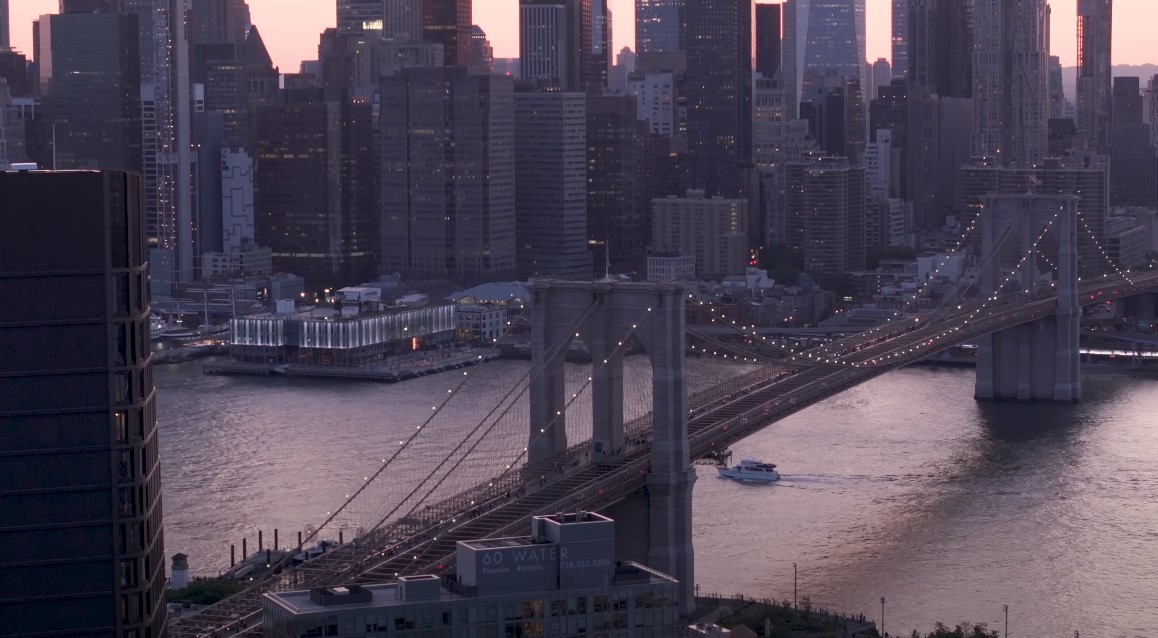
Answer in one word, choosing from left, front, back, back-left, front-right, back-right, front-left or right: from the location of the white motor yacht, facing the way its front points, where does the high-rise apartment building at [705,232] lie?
right

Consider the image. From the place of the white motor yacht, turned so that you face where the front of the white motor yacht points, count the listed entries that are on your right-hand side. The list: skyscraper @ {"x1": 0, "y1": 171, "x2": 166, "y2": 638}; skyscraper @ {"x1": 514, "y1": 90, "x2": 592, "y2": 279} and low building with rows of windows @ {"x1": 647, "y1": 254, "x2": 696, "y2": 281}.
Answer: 2

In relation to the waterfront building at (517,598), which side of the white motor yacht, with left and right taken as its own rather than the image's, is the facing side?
left

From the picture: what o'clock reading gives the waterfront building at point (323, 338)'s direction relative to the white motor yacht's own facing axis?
The waterfront building is roughly at 2 o'clock from the white motor yacht.

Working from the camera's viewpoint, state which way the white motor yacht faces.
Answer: facing to the left of the viewer

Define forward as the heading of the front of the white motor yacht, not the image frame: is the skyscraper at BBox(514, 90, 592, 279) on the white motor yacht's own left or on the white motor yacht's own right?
on the white motor yacht's own right

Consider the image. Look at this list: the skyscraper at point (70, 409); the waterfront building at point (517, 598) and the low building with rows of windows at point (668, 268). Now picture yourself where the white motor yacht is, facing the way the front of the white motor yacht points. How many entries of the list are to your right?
1

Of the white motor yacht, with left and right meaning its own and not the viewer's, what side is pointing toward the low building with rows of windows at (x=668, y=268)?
right

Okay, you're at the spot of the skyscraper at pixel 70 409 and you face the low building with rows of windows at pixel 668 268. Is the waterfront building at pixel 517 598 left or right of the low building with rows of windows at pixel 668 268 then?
right

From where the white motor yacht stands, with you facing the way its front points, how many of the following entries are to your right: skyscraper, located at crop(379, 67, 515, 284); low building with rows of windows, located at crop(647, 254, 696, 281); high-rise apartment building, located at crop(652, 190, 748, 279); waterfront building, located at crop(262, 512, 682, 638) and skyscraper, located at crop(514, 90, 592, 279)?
4

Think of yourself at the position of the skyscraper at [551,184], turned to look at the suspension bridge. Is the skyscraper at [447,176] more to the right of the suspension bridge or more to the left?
right

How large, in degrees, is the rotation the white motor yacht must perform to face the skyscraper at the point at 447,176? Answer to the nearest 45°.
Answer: approximately 90° to its right

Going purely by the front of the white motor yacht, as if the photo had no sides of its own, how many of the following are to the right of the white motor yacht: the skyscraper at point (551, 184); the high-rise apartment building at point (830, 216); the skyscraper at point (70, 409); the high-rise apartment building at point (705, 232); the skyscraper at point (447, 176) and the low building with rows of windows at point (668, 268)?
5

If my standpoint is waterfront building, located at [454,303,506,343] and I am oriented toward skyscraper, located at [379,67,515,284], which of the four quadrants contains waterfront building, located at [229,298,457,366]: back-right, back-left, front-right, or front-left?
back-left
